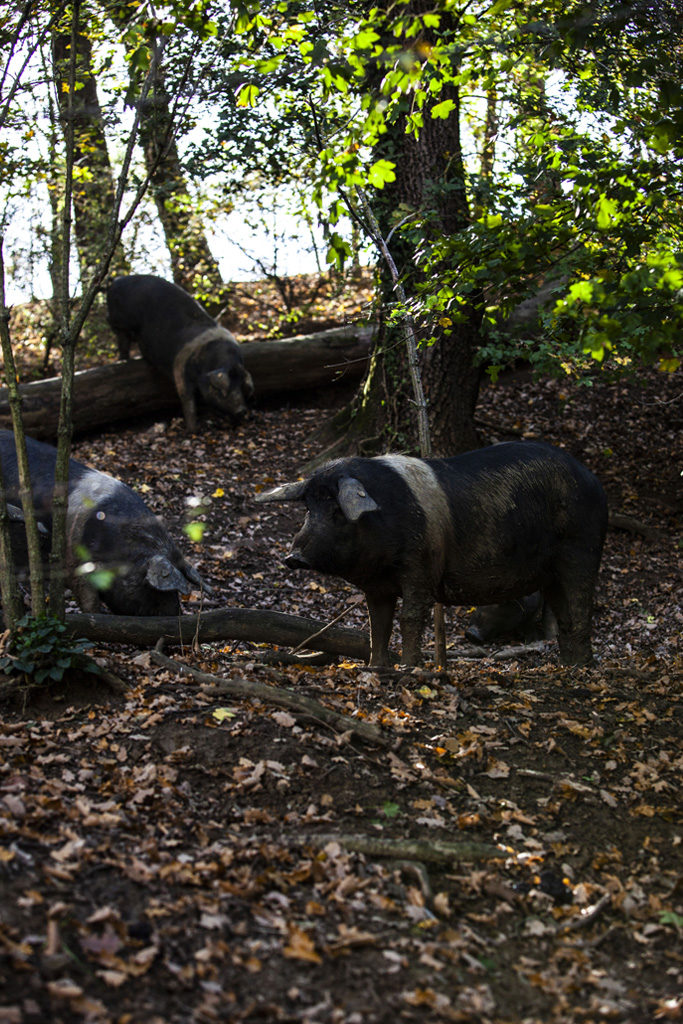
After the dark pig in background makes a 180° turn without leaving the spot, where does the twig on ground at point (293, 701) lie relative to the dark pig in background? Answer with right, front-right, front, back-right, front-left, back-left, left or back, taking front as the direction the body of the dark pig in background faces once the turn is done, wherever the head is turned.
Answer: back-left

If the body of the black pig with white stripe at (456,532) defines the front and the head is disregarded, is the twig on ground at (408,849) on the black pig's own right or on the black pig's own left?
on the black pig's own left

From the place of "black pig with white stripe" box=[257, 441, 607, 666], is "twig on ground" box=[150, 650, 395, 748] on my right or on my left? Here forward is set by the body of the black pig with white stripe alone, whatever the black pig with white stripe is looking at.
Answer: on my left

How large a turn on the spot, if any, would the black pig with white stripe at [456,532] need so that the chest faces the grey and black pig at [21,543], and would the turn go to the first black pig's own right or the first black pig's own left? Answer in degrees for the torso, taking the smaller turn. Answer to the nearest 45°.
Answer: approximately 45° to the first black pig's own right

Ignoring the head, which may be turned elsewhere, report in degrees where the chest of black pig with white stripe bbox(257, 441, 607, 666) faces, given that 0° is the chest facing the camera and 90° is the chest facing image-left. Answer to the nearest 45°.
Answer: approximately 90°

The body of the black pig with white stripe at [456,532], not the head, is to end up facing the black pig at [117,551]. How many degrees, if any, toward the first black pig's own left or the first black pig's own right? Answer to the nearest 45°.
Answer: approximately 45° to the first black pig's own right

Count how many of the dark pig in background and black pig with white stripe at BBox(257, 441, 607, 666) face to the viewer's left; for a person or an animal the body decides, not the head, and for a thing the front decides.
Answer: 1

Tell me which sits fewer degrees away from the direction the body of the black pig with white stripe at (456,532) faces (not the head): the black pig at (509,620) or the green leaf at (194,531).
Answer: the green leaf

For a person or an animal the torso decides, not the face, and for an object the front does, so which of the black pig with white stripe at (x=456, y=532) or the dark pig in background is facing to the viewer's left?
the black pig with white stripe

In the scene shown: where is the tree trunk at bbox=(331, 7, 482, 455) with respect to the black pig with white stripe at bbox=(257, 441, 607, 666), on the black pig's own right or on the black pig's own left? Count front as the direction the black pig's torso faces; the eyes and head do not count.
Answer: on the black pig's own right

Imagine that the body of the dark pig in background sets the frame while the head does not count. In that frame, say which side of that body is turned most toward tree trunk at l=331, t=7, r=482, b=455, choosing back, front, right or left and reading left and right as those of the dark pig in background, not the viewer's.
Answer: front

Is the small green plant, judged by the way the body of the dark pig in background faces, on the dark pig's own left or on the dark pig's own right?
on the dark pig's own right

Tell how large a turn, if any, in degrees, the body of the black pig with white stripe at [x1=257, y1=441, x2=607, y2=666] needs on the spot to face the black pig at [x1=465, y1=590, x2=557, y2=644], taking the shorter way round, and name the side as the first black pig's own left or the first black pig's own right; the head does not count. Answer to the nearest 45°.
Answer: approximately 90° to the first black pig's own right
